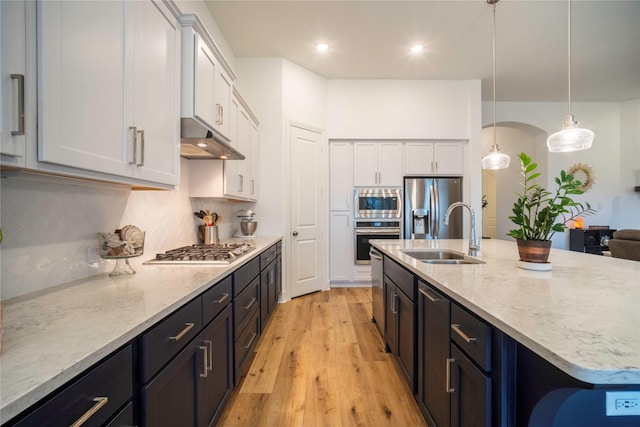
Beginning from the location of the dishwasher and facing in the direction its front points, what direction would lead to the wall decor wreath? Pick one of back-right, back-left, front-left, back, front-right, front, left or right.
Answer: back-right

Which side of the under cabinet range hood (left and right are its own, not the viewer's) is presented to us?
right

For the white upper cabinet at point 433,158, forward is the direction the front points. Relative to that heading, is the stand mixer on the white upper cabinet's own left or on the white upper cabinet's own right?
on the white upper cabinet's own right

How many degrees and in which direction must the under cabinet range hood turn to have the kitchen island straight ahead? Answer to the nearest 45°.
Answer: approximately 45° to its right

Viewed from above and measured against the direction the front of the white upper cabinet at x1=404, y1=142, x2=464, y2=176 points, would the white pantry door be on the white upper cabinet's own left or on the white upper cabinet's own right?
on the white upper cabinet's own right

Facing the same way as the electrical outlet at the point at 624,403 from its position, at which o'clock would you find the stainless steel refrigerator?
The stainless steel refrigerator is roughly at 5 o'clock from the electrical outlet.

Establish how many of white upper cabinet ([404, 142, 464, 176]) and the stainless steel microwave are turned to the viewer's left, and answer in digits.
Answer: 0

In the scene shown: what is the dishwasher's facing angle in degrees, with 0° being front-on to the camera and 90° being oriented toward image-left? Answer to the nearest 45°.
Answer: approximately 90°

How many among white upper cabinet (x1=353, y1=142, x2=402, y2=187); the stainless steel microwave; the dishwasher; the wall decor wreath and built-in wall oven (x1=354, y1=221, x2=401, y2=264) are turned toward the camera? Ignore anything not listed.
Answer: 4

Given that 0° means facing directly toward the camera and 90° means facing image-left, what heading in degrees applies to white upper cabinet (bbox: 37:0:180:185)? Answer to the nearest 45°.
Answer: approximately 315°

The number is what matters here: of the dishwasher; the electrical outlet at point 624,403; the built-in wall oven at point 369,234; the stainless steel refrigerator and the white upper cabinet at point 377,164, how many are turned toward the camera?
4
